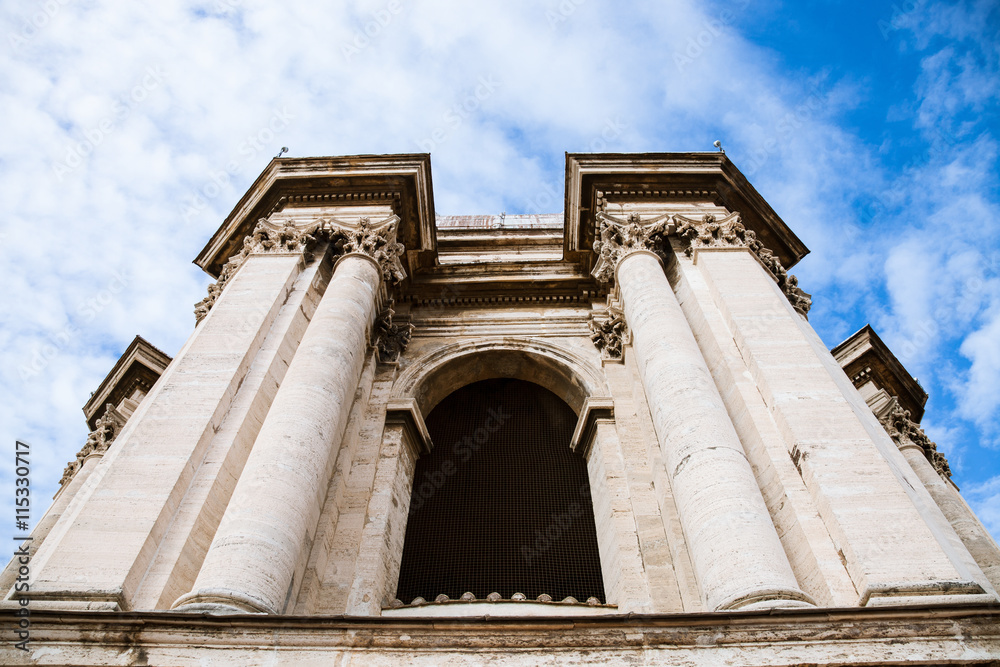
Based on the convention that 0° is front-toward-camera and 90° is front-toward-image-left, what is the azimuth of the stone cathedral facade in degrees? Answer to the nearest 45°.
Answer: approximately 0°
